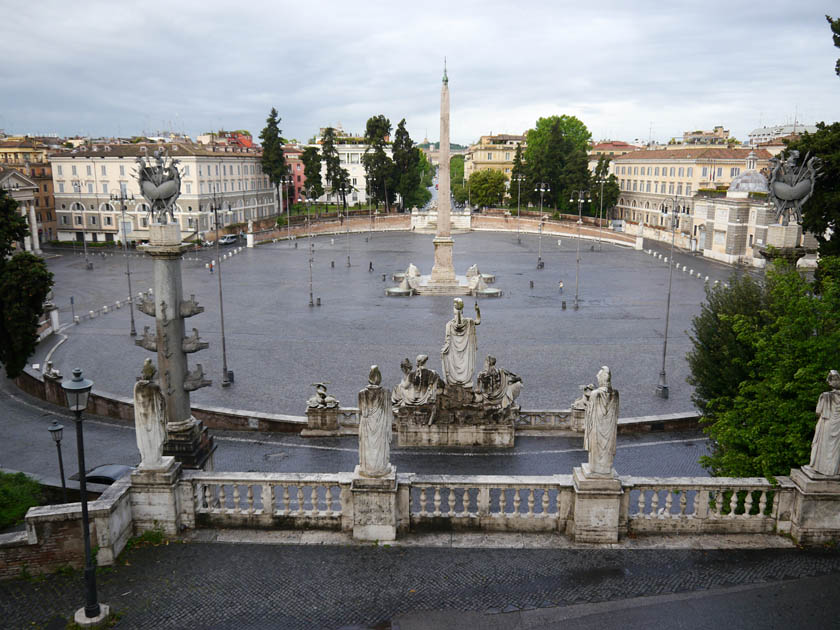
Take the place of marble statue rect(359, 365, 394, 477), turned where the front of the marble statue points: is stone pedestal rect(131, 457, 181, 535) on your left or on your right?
on your left

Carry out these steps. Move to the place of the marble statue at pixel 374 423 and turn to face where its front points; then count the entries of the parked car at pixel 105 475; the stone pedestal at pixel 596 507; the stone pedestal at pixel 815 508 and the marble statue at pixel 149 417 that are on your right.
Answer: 2

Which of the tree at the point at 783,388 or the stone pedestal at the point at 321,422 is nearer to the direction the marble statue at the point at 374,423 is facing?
the stone pedestal

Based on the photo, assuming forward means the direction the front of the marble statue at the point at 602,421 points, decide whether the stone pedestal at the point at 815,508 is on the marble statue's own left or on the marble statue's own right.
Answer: on the marble statue's own right

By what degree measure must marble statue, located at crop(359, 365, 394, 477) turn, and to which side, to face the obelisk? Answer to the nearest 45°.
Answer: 0° — it already faces it

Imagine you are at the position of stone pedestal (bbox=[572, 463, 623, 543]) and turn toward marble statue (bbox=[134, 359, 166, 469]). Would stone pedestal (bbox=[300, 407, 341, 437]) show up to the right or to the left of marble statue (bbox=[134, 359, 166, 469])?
right

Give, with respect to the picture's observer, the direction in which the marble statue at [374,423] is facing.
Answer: facing away from the viewer

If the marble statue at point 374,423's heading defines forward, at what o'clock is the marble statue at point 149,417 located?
the marble statue at point 149,417 is roughly at 9 o'clock from the marble statue at point 374,423.

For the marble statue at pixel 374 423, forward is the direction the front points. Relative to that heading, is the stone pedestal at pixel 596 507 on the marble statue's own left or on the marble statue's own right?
on the marble statue's own right

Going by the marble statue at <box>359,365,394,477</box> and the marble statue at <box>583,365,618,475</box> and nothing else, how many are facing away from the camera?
2

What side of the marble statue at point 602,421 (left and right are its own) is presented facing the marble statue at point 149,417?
left

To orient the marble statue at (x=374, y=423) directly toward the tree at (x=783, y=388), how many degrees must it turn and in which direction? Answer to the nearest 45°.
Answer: approximately 90° to its right

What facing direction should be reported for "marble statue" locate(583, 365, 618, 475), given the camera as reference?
facing away from the viewer

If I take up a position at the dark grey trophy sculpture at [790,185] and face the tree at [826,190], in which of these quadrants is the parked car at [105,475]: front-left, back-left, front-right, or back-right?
back-left

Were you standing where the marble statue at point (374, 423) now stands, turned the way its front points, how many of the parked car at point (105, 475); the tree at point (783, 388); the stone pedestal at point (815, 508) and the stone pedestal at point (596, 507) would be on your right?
3

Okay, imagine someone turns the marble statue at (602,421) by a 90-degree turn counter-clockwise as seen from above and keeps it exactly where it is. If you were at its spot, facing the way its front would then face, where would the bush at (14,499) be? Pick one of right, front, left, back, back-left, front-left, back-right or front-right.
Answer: front

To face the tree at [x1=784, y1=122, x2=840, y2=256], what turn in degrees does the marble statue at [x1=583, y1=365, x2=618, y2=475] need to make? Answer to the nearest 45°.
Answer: approximately 45° to its right
